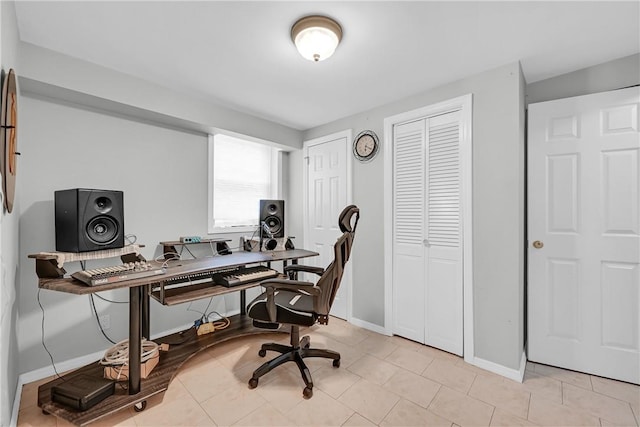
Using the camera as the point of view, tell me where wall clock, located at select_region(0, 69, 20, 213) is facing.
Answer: facing to the right of the viewer

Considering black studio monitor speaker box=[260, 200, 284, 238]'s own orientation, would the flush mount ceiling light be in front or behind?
in front

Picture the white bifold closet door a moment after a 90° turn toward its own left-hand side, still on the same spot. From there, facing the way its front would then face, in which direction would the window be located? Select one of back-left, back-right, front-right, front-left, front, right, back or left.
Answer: back-right

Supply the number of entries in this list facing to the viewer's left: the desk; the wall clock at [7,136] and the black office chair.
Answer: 1

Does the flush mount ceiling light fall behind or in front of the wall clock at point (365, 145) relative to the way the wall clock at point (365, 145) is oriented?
in front

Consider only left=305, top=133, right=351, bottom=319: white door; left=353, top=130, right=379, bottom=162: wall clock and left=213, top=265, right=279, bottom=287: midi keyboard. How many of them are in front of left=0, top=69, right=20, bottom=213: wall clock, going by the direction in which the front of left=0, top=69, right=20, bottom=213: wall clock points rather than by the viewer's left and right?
3

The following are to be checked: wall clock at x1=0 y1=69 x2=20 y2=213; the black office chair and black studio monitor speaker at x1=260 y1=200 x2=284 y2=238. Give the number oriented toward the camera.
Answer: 1

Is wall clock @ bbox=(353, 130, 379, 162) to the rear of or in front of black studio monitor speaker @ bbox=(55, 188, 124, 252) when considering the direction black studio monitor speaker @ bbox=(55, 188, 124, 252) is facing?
in front

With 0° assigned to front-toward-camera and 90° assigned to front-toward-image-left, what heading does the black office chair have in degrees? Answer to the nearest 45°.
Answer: approximately 90°

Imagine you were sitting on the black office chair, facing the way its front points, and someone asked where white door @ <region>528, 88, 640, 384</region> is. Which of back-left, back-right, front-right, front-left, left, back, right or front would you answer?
back
